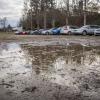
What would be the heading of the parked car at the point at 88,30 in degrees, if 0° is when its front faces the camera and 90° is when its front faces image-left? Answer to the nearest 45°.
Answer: approximately 45°

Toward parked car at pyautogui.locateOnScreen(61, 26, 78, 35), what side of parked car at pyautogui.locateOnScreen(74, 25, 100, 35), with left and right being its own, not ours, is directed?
right
